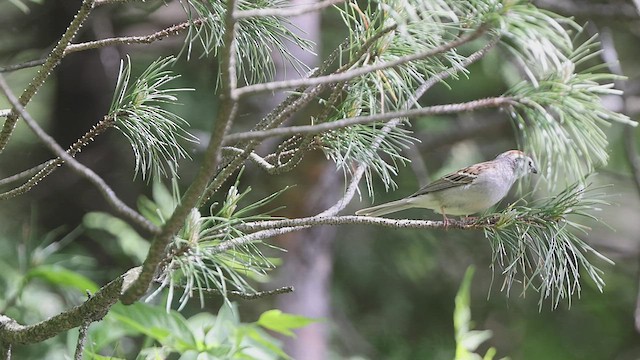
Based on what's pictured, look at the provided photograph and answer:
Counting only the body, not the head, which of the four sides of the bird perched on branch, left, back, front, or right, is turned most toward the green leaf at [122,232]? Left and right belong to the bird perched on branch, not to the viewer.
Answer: back

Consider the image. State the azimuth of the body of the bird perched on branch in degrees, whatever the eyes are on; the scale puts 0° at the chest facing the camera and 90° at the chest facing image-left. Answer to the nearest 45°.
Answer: approximately 270°

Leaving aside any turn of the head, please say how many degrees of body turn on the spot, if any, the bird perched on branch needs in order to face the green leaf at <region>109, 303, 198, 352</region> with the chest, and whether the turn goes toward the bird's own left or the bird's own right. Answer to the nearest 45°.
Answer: approximately 135° to the bird's own right
